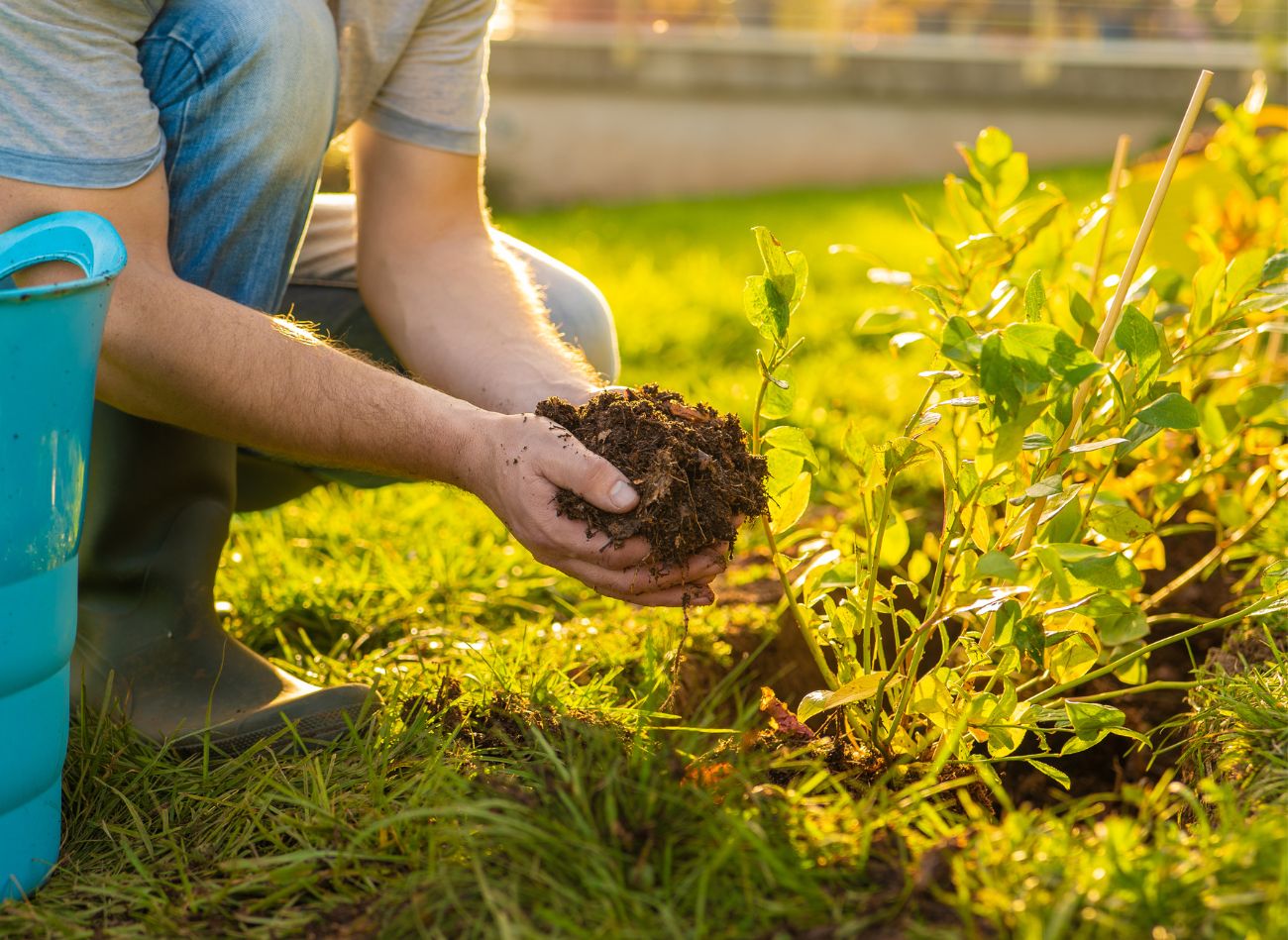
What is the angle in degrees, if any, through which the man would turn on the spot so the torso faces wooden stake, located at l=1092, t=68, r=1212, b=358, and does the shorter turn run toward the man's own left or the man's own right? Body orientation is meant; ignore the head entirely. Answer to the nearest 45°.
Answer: approximately 45° to the man's own left

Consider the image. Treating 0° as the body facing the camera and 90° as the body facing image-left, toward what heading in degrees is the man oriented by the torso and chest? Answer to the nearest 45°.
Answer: approximately 315°

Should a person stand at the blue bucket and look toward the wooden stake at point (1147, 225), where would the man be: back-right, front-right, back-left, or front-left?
front-left
